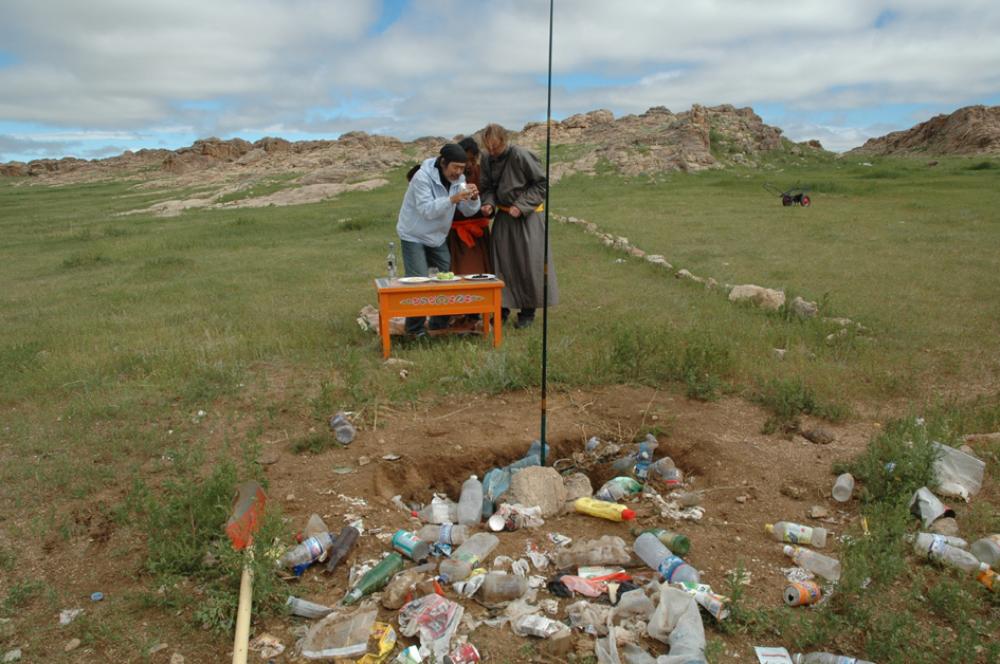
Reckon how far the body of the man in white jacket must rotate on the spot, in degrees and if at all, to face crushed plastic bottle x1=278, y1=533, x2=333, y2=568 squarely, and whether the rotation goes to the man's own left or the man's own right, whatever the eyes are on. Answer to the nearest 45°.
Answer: approximately 45° to the man's own right

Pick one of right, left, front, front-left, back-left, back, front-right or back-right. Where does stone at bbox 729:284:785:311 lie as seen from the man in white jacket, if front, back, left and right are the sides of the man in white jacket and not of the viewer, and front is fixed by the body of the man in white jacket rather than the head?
front-left

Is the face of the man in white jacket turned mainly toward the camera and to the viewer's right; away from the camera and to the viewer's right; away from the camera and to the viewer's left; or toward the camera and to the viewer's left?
toward the camera and to the viewer's right

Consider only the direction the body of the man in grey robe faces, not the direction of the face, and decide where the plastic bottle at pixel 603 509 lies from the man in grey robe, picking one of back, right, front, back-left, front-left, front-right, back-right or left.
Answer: front-left

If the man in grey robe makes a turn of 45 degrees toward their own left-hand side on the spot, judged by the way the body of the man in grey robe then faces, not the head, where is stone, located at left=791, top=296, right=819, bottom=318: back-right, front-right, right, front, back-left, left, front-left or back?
left

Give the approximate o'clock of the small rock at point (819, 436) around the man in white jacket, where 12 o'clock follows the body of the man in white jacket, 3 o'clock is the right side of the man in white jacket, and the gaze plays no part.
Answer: The small rock is roughly at 12 o'clock from the man in white jacket.

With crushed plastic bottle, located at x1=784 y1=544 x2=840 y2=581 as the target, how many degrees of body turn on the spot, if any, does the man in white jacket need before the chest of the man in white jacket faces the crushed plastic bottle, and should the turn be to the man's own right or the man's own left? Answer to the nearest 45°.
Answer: approximately 45° to the man's own right

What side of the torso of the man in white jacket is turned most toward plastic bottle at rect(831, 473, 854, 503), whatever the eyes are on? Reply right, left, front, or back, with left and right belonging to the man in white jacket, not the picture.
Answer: front

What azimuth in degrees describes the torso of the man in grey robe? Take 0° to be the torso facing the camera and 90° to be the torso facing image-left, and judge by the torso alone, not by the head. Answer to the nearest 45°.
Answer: approximately 45°

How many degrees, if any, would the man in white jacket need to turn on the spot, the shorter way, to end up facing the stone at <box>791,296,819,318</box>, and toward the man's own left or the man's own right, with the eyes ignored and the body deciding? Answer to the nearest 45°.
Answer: approximately 45° to the man's own left

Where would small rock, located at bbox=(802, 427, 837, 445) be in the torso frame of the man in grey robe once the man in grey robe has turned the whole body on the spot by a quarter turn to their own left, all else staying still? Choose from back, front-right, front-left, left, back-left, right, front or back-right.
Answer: front

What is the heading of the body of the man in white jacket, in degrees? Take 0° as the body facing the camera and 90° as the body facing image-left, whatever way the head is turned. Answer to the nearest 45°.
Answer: approximately 315°
